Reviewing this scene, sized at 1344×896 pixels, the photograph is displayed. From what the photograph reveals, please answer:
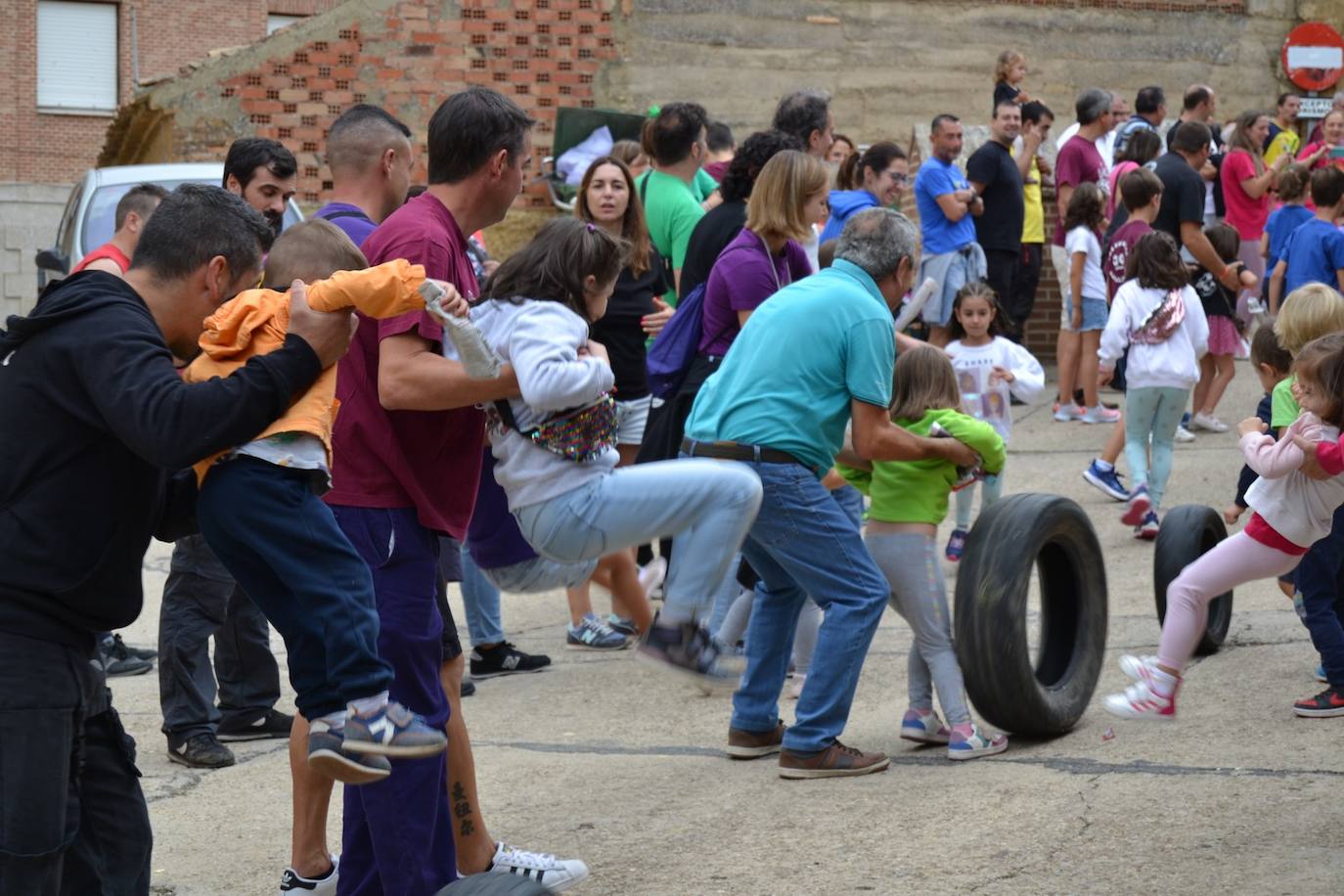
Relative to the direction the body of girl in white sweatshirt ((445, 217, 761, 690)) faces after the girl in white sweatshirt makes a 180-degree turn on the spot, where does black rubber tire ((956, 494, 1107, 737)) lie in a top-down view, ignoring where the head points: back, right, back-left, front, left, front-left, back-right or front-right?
back-right

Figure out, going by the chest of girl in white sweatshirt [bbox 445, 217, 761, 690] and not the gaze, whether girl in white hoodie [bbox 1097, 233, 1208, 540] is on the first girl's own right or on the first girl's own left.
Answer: on the first girl's own left

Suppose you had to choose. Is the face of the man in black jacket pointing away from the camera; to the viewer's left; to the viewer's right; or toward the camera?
to the viewer's right

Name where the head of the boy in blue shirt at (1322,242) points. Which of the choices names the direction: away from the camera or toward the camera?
away from the camera

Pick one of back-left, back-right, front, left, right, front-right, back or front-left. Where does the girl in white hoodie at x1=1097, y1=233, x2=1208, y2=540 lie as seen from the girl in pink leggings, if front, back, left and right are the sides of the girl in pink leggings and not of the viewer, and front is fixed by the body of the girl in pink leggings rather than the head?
right

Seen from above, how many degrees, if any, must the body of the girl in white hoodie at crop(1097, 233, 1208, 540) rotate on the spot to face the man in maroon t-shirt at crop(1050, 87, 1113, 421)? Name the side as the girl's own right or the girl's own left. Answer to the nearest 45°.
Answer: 0° — they already face them

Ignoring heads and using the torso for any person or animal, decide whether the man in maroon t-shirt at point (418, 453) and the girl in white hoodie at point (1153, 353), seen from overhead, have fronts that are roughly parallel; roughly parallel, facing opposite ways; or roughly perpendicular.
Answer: roughly perpendicular

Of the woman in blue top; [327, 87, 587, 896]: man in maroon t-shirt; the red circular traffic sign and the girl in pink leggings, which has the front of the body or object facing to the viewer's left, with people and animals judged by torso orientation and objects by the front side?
the girl in pink leggings

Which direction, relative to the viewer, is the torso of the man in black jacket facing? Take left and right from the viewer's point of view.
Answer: facing to the right of the viewer

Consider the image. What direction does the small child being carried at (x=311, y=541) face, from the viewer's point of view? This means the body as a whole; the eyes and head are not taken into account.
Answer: to the viewer's right

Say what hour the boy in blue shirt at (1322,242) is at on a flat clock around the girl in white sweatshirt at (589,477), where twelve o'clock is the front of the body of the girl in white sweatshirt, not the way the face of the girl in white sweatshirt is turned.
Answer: The boy in blue shirt is roughly at 10 o'clock from the girl in white sweatshirt.

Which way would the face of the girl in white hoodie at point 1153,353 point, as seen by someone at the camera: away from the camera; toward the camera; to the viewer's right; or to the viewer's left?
away from the camera

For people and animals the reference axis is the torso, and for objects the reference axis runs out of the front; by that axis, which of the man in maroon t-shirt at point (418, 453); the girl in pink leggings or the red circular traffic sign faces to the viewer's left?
the girl in pink leggings

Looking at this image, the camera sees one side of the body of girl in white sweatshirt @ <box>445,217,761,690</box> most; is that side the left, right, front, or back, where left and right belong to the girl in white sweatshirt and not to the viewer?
right

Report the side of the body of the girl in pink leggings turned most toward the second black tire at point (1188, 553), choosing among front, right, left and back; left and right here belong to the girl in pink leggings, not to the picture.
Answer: right
